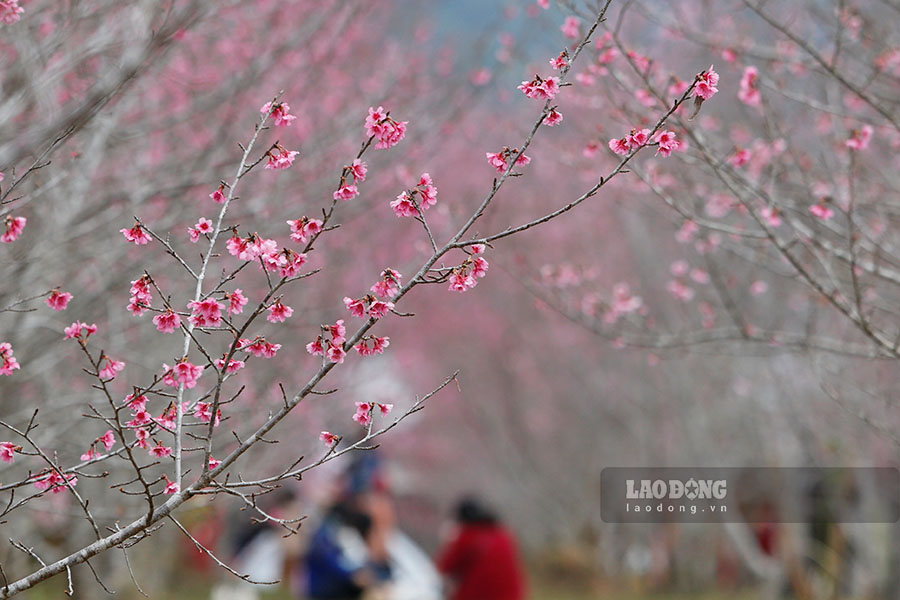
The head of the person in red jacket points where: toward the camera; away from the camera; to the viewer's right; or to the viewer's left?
away from the camera

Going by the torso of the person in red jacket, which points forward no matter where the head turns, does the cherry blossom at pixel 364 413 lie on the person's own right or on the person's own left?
on the person's own left

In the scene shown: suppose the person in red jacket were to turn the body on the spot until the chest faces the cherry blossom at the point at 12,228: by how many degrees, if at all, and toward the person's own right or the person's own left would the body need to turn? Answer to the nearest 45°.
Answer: approximately 135° to the person's own left

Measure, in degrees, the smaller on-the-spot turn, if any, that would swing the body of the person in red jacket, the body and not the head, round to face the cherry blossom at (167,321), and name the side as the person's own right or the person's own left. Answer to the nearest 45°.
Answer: approximately 135° to the person's own left

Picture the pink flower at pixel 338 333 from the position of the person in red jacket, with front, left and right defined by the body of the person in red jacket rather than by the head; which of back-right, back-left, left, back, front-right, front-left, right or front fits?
back-left

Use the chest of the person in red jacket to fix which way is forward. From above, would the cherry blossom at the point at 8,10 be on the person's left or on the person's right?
on the person's left

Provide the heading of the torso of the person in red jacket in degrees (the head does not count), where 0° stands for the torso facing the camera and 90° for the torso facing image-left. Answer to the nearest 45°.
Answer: approximately 135°

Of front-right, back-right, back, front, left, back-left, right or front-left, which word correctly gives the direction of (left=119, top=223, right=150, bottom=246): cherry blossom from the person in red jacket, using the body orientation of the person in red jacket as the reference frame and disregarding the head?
back-left

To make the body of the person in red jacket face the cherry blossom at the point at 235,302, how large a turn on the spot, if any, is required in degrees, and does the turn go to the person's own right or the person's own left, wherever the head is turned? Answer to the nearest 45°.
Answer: approximately 135° to the person's own left

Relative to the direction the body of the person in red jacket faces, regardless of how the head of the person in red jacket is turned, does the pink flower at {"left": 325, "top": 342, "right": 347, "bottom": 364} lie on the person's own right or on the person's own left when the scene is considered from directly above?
on the person's own left

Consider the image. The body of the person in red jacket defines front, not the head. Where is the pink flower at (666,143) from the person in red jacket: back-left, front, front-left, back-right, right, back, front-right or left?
back-left

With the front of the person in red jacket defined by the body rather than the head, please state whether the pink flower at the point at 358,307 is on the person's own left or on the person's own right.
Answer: on the person's own left
